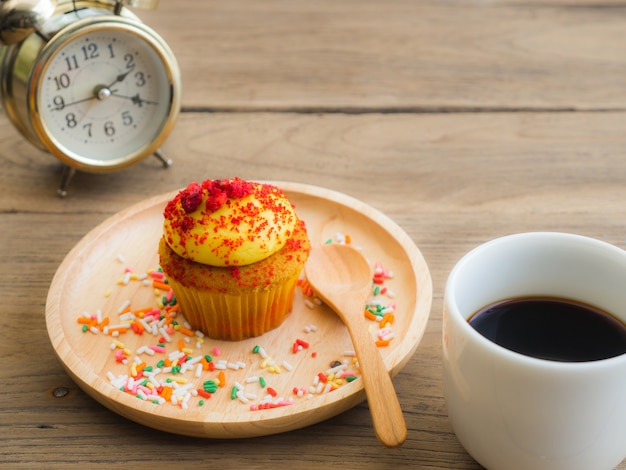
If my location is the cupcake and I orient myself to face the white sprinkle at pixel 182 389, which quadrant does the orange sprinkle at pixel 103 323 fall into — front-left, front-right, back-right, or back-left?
front-right

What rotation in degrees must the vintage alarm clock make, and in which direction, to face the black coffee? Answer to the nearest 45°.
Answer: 0° — it already faces it

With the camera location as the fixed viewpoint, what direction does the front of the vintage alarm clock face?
facing the viewer and to the right of the viewer

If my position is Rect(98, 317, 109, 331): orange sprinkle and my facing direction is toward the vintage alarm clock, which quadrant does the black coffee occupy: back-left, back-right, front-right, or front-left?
back-right

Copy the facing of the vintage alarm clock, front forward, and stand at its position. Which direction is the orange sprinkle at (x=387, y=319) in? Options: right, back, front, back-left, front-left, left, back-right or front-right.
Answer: front

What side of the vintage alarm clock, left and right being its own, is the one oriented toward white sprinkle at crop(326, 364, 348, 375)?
front

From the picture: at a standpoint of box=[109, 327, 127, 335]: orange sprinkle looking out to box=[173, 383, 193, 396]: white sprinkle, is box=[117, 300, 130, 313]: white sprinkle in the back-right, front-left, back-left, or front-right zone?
back-left

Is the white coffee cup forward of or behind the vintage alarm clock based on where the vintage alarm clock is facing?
forward

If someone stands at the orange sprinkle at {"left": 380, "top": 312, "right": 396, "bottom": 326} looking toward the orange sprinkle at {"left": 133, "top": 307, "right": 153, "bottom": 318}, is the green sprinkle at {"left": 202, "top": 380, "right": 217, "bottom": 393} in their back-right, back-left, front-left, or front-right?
front-left
